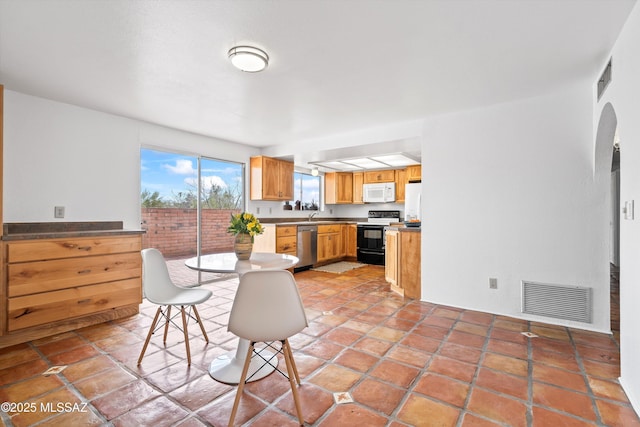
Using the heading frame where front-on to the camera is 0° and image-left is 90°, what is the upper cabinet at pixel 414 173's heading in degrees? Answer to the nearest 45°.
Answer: approximately 45°

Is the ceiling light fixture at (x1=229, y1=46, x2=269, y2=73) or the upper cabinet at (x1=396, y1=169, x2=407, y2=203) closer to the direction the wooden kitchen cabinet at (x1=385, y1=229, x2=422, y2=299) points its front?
the ceiling light fixture

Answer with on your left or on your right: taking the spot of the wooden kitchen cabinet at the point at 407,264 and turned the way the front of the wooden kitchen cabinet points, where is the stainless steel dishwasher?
on your right

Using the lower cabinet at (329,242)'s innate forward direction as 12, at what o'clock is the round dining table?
The round dining table is roughly at 2 o'clock from the lower cabinet.

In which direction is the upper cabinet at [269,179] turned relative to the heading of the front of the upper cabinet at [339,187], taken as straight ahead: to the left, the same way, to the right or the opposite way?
the same way

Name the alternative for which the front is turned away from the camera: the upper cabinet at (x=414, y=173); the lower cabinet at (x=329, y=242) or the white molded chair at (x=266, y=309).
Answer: the white molded chair

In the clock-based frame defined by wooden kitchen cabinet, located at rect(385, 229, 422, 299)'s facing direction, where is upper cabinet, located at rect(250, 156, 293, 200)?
The upper cabinet is roughly at 2 o'clock from the wooden kitchen cabinet.

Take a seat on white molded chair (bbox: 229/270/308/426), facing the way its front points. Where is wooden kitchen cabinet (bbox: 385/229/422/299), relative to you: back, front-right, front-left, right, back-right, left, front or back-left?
front-right

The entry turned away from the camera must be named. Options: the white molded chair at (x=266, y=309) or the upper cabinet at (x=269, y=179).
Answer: the white molded chair

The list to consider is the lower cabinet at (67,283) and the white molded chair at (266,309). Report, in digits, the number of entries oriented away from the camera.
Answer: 1

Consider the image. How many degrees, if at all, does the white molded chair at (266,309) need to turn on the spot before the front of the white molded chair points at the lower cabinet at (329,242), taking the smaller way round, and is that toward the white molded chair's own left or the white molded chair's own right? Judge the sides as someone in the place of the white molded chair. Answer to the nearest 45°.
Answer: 0° — it already faces it

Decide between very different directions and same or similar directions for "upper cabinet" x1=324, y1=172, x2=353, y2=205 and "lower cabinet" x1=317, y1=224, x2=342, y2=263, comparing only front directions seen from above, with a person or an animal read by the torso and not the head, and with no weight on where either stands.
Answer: same or similar directions

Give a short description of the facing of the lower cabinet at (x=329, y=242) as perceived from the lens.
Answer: facing the viewer and to the right of the viewer

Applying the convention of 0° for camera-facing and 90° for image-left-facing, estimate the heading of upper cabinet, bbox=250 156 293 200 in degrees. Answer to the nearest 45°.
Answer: approximately 315°

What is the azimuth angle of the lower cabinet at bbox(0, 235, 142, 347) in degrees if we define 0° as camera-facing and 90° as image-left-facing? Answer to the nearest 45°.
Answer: approximately 315°

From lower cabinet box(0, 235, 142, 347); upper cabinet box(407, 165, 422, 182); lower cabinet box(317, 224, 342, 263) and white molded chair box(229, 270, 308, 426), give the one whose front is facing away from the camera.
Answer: the white molded chair

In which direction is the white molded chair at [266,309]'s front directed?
away from the camera

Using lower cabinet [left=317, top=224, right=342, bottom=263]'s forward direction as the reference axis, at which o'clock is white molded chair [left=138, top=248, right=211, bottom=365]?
The white molded chair is roughly at 2 o'clock from the lower cabinet.

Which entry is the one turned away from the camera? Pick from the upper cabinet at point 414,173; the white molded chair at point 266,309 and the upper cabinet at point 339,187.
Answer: the white molded chair

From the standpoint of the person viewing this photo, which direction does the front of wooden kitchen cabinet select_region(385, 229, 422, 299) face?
facing the viewer and to the left of the viewer
